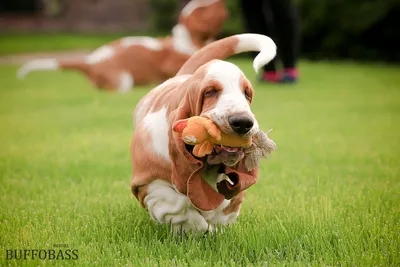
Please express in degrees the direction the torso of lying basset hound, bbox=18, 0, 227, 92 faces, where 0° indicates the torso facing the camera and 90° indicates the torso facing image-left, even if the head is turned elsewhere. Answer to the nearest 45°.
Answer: approximately 270°

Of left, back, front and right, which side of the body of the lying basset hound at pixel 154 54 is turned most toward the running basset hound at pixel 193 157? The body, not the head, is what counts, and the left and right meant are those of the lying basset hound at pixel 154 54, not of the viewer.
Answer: right

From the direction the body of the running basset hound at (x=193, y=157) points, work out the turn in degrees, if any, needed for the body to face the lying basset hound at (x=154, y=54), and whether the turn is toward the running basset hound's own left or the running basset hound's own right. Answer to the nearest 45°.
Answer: approximately 135° to the running basset hound's own left
